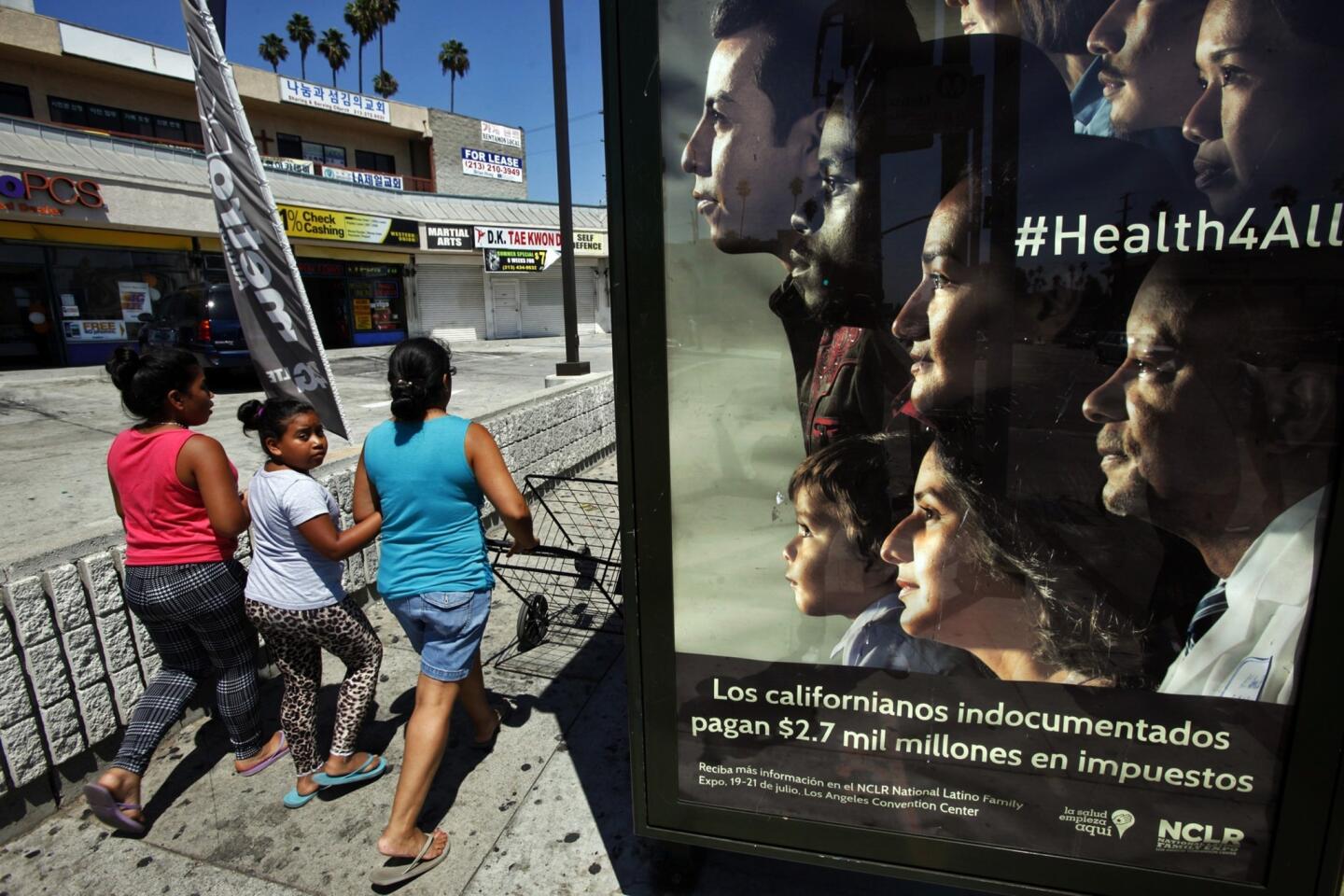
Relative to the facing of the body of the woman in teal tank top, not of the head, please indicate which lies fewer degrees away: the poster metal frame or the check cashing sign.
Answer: the check cashing sign

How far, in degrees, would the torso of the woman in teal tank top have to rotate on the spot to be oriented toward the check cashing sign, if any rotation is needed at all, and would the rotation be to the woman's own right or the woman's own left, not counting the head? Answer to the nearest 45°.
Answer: approximately 45° to the woman's own left

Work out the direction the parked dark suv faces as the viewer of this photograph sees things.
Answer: facing away from the viewer and to the left of the viewer

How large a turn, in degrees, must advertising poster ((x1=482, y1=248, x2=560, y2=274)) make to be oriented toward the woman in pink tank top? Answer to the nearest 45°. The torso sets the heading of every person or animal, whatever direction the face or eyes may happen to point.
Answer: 0° — it already faces them

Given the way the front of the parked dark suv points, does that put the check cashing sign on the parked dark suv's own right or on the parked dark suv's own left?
on the parked dark suv's own right

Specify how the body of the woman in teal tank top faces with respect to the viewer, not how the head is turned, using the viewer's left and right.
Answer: facing away from the viewer and to the right of the viewer

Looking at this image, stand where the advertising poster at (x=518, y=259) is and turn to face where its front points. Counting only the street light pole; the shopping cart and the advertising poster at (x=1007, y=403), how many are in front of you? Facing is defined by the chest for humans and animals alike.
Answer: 3

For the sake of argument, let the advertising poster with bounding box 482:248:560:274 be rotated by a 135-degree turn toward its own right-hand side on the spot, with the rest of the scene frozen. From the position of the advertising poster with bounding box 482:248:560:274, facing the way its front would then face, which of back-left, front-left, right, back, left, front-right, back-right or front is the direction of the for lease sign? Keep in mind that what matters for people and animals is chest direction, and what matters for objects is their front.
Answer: front-right

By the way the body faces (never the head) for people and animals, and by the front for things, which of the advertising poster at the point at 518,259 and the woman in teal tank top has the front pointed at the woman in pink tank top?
the advertising poster

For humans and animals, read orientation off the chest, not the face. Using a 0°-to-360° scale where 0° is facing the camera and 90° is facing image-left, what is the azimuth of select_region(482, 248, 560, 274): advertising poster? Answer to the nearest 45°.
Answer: approximately 0°
